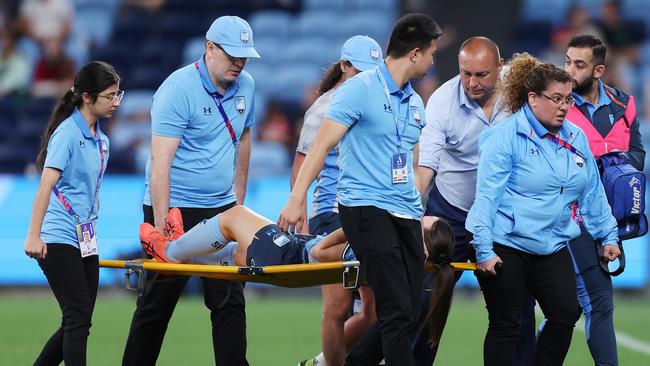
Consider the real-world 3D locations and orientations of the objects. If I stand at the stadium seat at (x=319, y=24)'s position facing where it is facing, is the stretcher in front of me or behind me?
in front

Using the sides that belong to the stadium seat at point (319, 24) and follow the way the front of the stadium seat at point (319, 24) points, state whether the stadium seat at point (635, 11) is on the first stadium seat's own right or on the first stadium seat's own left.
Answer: on the first stadium seat's own left

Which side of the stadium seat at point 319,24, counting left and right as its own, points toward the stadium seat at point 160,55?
right

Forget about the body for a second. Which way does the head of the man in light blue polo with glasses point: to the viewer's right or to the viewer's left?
to the viewer's right

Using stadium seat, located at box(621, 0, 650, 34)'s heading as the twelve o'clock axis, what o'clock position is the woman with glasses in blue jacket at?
The woman with glasses in blue jacket is roughly at 12 o'clock from the stadium seat.

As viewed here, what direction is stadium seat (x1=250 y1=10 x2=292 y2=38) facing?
toward the camera

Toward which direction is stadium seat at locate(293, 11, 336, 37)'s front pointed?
toward the camera

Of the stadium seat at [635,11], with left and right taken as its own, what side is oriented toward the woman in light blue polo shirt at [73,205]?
front

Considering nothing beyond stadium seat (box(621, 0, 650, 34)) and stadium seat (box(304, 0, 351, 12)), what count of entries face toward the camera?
2

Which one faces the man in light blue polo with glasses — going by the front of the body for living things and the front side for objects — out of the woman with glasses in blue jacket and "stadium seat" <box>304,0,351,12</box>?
the stadium seat

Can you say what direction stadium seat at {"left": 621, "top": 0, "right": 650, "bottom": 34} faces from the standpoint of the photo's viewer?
facing the viewer

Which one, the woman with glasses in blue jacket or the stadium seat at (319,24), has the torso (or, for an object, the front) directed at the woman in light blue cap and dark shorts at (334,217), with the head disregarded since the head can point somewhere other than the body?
the stadium seat

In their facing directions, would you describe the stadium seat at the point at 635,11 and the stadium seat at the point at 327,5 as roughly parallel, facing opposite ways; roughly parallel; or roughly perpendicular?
roughly parallel

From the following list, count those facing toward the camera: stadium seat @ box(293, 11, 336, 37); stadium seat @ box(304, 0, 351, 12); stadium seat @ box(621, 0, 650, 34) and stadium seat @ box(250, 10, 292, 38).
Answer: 4

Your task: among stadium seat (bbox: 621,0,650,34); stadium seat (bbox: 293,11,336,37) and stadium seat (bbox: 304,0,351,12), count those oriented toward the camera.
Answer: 3
